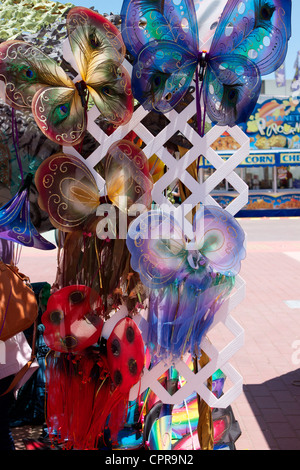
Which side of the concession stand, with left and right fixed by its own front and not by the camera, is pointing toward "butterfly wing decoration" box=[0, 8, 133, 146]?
front

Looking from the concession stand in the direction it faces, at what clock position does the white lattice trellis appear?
The white lattice trellis is roughly at 12 o'clock from the concession stand.

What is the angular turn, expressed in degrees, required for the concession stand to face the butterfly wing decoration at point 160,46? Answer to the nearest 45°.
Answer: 0° — it already faces it

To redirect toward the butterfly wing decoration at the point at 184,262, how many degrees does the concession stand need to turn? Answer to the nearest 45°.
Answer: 0° — it already faces it

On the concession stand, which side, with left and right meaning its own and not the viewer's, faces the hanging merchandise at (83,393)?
front

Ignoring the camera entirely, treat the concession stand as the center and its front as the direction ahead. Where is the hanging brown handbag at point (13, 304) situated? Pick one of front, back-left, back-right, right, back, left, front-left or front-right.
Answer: front

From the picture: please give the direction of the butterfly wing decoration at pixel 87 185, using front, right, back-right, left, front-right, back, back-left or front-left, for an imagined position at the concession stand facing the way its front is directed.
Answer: front

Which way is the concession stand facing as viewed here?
toward the camera

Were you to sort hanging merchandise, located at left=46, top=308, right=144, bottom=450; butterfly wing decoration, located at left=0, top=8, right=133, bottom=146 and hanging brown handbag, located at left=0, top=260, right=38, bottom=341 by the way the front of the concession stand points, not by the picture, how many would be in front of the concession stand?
3

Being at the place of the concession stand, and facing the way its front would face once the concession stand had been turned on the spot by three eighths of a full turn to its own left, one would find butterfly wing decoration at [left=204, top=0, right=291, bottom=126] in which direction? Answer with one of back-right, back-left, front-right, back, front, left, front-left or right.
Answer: back-right

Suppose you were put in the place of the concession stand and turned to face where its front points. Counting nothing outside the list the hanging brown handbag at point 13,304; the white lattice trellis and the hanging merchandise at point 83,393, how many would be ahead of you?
3
